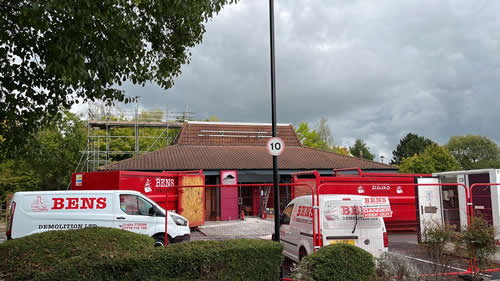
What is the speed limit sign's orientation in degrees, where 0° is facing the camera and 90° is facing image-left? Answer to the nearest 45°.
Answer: approximately 0°

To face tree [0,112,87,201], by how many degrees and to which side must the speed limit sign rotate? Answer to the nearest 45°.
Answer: approximately 135° to its right

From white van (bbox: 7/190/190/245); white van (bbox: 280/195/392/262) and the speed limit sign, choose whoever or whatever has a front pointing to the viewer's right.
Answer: white van (bbox: 7/190/190/245)

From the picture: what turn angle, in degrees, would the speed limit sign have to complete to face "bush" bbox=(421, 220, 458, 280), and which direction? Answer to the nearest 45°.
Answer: approximately 90° to its left

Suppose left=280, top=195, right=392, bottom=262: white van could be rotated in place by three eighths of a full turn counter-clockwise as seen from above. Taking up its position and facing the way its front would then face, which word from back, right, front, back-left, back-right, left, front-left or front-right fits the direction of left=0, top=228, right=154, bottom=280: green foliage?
front-right

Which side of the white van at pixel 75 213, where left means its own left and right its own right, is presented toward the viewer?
right

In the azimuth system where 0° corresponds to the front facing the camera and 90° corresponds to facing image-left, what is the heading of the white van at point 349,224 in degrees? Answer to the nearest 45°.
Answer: approximately 135°

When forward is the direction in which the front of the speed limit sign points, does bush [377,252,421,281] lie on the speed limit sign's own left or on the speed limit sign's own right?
on the speed limit sign's own left

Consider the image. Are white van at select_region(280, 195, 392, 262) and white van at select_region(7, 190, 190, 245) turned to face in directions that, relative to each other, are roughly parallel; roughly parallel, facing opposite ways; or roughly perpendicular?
roughly perpendicular
